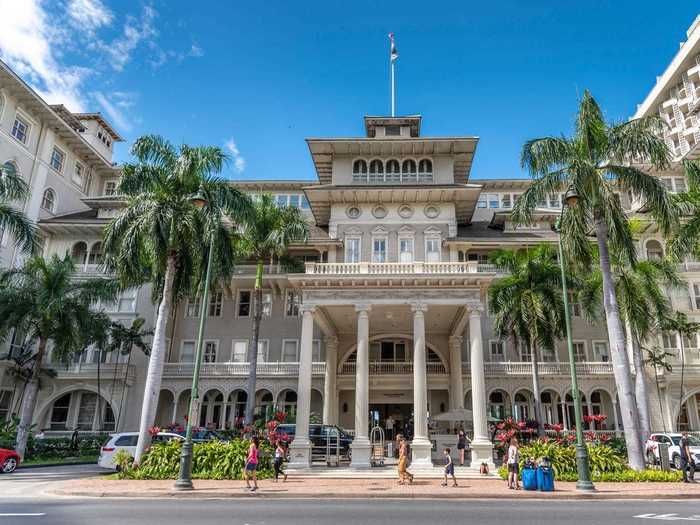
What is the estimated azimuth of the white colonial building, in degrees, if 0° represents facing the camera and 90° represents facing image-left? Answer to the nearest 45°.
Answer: approximately 0°

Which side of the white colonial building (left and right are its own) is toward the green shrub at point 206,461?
front

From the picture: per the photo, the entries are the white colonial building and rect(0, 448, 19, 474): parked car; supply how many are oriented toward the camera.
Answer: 1

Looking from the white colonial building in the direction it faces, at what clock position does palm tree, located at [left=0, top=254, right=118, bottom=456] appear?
The palm tree is roughly at 2 o'clock from the white colonial building.

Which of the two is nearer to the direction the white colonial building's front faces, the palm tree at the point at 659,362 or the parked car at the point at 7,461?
the parked car
